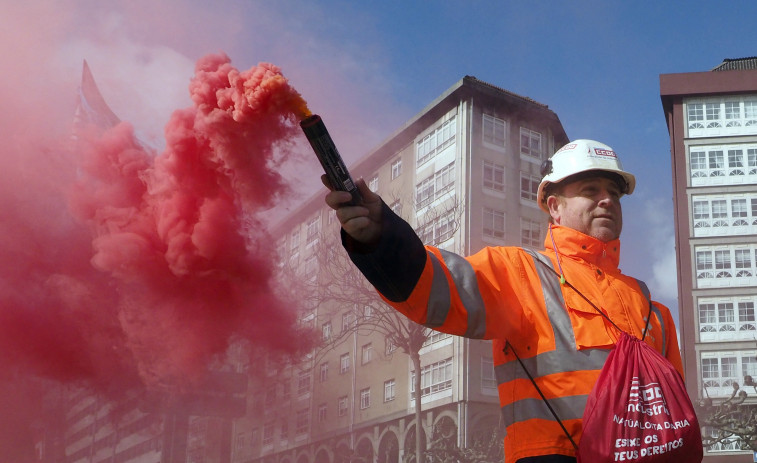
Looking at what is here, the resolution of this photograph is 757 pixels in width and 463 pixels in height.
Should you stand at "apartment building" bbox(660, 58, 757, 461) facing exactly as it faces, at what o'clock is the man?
The man is roughly at 12 o'clock from the apartment building.

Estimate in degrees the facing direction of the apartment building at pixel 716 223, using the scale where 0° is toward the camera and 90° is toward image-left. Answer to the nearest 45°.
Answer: approximately 0°

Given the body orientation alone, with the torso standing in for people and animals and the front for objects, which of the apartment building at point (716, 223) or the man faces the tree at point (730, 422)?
the apartment building

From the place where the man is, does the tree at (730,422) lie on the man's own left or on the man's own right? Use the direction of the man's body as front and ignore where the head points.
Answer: on the man's own left

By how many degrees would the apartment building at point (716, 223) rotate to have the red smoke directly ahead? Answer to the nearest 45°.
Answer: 0° — it already faces it

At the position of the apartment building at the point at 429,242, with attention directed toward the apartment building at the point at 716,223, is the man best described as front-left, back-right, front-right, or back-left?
front-right
